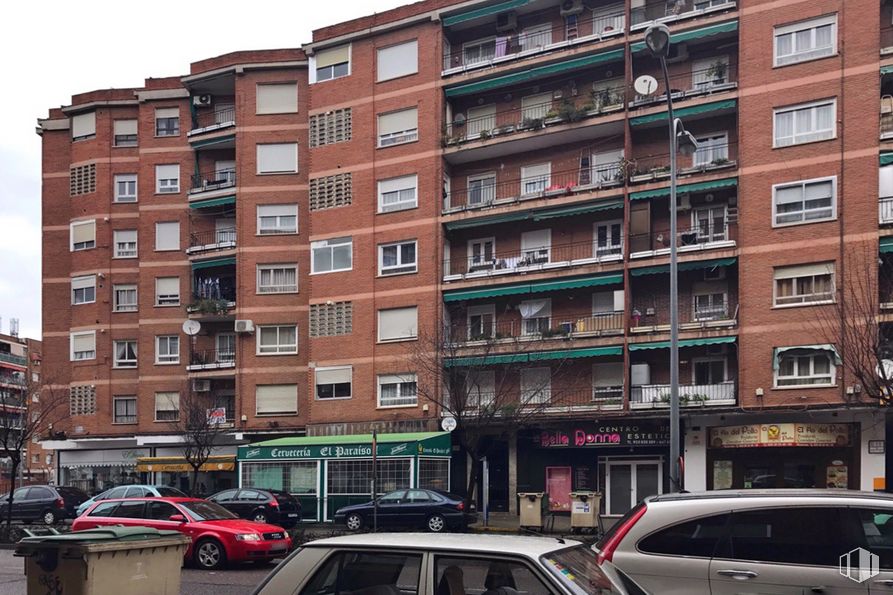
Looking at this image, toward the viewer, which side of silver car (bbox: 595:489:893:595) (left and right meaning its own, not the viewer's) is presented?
right

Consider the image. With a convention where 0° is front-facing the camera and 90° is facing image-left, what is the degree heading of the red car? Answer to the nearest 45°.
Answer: approximately 315°

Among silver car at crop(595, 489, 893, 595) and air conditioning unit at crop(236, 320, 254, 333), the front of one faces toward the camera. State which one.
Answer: the air conditioning unit

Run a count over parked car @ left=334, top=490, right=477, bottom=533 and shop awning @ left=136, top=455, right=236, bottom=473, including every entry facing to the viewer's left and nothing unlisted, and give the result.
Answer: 1

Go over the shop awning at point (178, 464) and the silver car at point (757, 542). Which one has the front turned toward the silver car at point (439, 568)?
the shop awning

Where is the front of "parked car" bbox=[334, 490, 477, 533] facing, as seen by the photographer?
facing to the left of the viewer

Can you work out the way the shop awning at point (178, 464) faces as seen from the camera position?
facing the viewer

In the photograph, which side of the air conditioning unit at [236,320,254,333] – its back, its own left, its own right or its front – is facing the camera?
front

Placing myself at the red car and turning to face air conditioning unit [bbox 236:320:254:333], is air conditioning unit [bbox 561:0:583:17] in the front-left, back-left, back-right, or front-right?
front-right

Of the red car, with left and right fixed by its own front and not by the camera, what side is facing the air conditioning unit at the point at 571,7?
left

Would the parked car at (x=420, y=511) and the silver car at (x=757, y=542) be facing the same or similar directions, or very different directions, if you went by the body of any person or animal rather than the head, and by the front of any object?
very different directions
